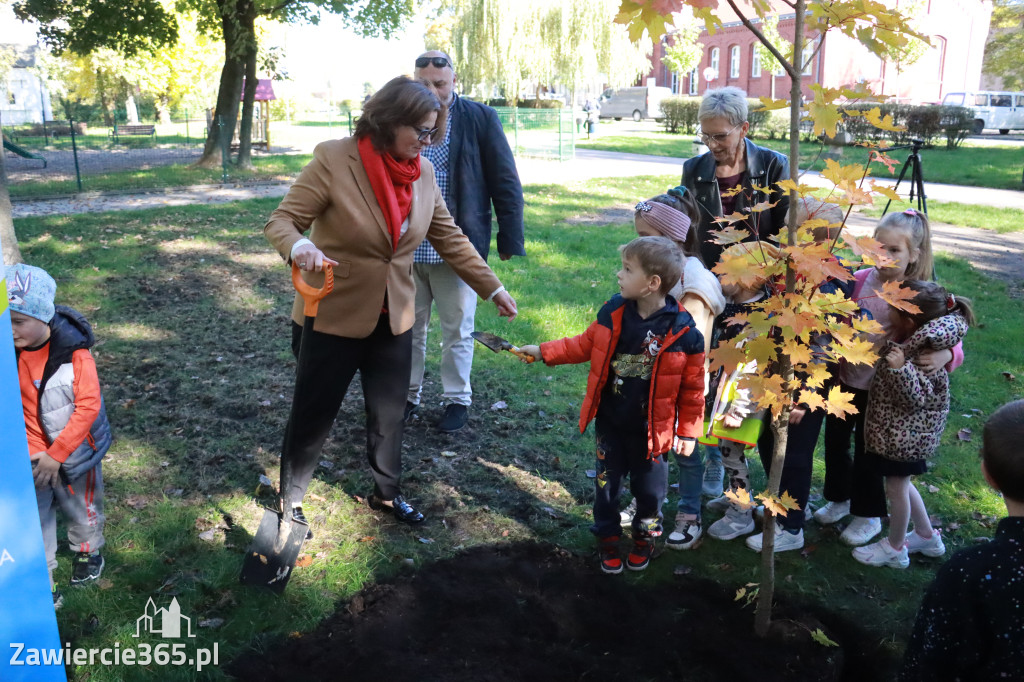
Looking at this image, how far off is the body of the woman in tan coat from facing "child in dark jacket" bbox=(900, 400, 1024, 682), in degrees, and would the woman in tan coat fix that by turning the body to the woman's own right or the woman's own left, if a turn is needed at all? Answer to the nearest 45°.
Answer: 0° — they already face them

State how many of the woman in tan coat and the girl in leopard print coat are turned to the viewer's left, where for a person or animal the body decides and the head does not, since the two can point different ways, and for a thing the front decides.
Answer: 1

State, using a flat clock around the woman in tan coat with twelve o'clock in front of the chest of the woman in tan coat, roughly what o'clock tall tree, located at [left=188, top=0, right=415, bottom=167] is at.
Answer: The tall tree is roughly at 7 o'clock from the woman in tan coat.

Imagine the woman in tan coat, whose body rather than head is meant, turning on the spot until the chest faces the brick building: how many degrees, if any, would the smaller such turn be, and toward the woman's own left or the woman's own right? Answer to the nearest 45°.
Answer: approximately 90° to the woman's own left

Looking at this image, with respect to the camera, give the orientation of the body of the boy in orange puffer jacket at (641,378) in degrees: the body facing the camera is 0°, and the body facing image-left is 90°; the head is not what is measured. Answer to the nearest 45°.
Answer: approximately 45°

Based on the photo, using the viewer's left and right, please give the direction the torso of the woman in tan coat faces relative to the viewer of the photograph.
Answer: facing the viewer and to the right of the viewer

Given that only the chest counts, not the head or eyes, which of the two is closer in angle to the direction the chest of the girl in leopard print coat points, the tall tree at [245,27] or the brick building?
the tall tree

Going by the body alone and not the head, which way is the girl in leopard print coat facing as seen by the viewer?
to the viewer's left

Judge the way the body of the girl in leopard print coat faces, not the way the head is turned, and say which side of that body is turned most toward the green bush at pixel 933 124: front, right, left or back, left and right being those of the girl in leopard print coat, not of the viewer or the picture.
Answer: right

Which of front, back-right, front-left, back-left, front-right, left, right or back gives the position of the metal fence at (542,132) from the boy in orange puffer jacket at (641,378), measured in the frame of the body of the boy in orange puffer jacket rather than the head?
back-right

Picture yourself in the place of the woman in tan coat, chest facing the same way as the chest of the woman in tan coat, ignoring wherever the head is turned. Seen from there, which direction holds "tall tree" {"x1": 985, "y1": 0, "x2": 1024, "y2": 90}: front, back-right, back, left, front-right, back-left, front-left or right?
left

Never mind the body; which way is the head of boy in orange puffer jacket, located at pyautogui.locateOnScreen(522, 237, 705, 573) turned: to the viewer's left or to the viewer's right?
to the viewer's left
